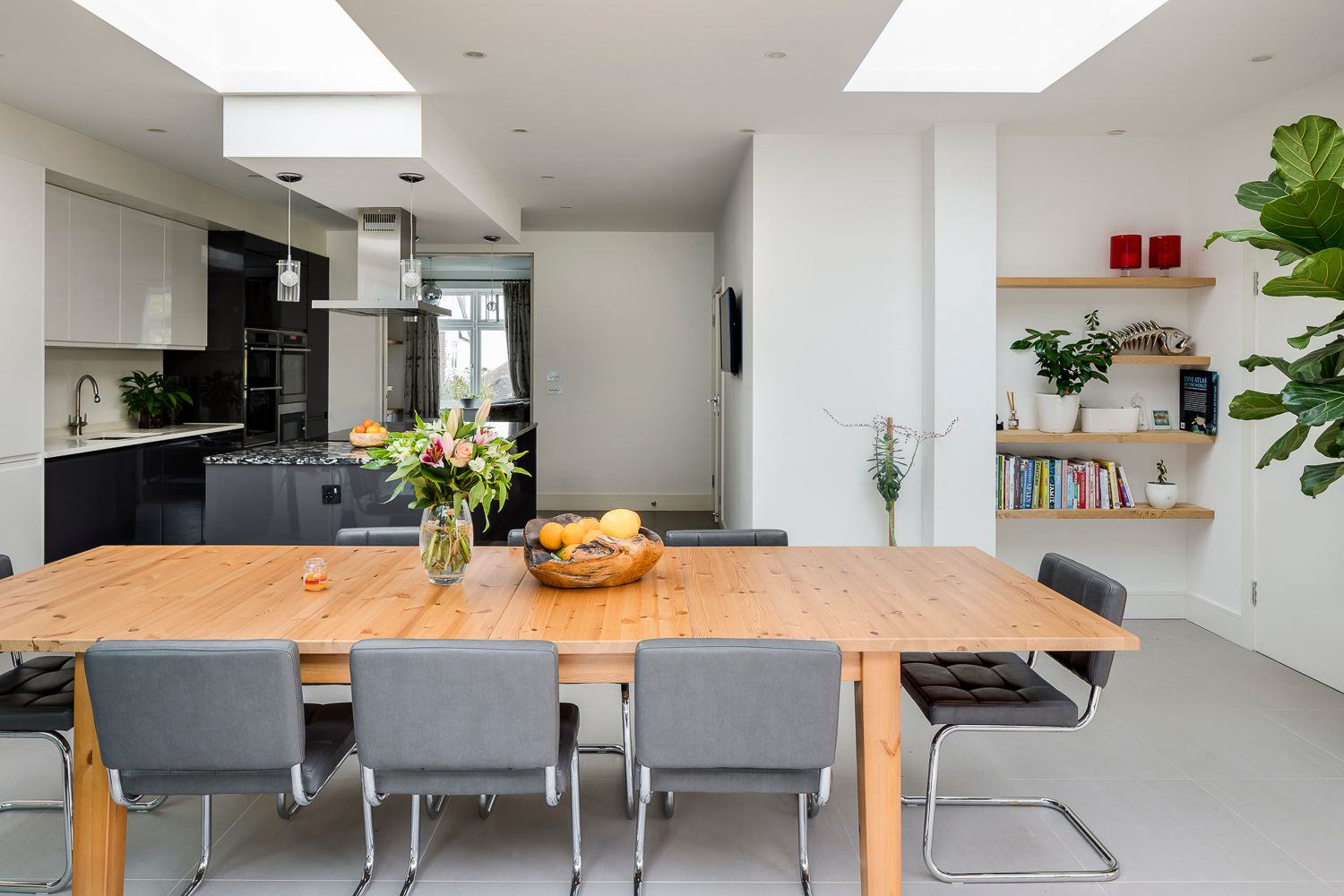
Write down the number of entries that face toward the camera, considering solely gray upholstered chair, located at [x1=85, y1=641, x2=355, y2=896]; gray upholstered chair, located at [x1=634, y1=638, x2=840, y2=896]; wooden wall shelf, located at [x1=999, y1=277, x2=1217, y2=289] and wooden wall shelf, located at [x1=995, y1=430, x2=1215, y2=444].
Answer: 2

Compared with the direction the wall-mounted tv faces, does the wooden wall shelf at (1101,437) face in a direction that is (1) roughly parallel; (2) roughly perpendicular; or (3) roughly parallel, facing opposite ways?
roughly perpendicular

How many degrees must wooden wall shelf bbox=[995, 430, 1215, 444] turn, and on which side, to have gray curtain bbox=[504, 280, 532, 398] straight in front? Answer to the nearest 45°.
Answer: approximately 135° to its right

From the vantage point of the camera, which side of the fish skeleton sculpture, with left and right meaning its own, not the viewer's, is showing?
right

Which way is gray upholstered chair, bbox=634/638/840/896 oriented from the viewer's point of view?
away from the camera
